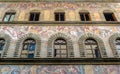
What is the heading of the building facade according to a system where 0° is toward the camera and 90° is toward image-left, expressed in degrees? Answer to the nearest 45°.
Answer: approximately 0°
